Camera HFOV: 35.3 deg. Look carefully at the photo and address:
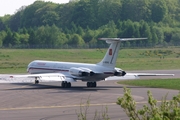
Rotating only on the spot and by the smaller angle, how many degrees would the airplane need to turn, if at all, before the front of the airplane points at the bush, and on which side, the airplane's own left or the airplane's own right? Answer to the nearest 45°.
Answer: approximately 135° to the airplane's own left

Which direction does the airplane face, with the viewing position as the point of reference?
facing away from the viewer and to the left of the viewer
